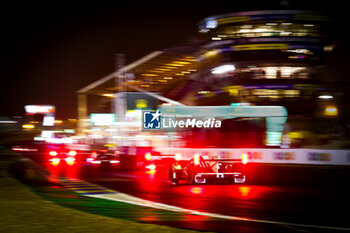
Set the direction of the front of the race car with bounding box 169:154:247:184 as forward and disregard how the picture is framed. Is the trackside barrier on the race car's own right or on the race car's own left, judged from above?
on the race car's own right

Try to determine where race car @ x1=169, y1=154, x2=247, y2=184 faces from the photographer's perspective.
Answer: facing away from the viewer and to the left of the viewer

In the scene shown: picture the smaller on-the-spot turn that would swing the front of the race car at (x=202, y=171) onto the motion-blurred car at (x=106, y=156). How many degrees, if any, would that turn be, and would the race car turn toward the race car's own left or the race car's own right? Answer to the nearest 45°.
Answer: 0° — it already faces it

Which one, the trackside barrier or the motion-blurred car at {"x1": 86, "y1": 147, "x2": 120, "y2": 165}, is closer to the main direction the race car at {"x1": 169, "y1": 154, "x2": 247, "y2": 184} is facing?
the motion-blurred car
